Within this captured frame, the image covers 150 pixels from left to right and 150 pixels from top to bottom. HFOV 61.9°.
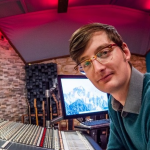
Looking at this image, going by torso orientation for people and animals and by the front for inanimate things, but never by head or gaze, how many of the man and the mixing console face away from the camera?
0

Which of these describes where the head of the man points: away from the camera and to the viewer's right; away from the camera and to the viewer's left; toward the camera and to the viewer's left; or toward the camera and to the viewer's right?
toward the camera and to the viewer's left

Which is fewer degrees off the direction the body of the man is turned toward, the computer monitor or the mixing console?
the mixing console

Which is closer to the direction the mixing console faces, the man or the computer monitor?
the man

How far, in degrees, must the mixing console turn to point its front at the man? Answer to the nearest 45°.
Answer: approximately 45° to its left

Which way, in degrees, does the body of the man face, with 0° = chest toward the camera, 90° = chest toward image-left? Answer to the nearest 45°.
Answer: approximately 45°

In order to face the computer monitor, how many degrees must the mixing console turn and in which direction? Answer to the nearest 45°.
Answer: approximately 135° to its left

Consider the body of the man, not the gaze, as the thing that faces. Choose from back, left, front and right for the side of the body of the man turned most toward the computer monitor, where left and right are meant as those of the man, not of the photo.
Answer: right
